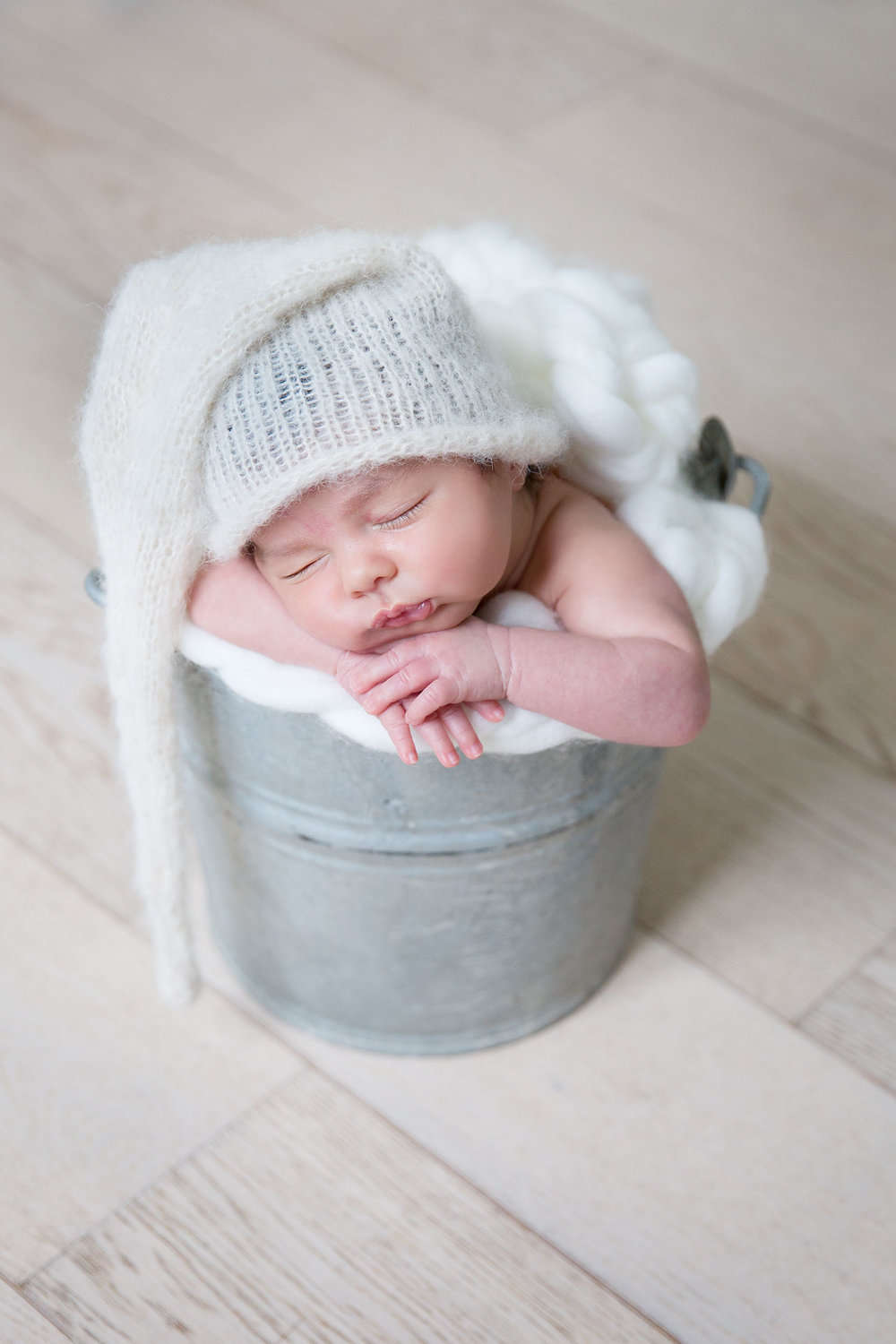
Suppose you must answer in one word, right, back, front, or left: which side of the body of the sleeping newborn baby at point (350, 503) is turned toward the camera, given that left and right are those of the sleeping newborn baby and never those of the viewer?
front
